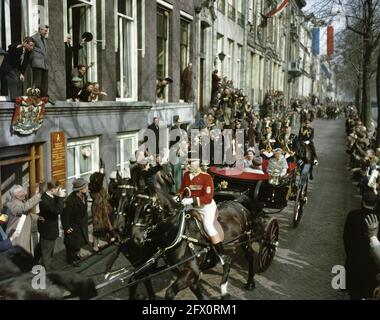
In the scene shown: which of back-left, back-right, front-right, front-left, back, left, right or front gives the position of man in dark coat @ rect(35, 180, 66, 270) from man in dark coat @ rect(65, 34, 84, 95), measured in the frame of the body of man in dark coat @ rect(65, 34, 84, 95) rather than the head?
front-right

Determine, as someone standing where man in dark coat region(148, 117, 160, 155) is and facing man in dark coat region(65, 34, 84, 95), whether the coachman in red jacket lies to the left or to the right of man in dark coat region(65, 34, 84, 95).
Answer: left

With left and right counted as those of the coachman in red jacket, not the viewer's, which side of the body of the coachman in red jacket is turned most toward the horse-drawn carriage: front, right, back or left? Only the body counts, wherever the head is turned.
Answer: back

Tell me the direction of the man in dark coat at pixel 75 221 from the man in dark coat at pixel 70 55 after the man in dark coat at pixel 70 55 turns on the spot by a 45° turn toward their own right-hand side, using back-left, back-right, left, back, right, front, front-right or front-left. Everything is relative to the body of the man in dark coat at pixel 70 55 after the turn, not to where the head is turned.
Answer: front

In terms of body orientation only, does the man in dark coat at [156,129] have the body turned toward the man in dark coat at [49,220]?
no

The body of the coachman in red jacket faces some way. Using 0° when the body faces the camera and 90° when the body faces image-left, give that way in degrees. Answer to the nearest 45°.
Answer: approximately 45°

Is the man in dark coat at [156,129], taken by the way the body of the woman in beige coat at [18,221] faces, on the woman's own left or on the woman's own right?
on the woman's own left

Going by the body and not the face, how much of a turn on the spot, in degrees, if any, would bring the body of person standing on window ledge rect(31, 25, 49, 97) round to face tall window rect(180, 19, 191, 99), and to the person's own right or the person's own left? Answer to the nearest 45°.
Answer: approximately 90° to the person's own left

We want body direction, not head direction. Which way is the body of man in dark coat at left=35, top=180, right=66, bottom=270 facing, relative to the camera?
to the viewer's right

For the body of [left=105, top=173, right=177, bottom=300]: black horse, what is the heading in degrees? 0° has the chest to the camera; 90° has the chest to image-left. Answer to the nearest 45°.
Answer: approximately 45°

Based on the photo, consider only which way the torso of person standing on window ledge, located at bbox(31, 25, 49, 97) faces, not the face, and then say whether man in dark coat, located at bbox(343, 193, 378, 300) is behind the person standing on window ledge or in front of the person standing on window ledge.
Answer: in front

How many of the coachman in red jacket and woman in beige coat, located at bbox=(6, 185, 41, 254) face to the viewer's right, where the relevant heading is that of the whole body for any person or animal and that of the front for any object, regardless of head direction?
1
